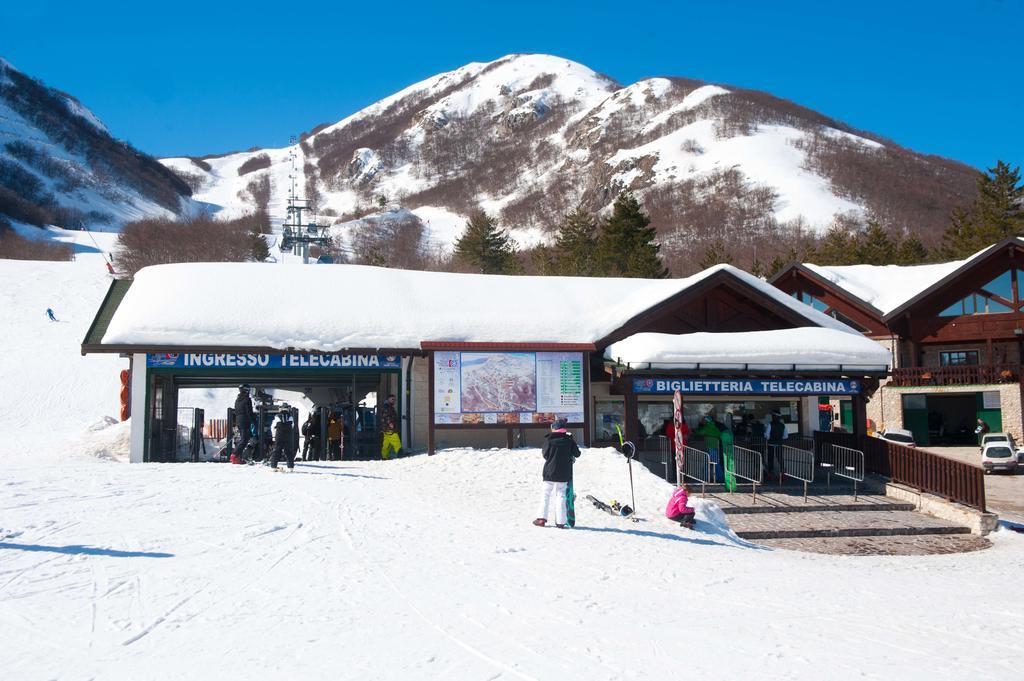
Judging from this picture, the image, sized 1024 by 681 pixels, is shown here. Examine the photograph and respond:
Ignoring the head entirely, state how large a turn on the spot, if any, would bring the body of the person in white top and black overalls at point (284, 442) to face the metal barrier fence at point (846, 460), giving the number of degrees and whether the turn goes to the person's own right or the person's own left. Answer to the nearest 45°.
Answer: approximately 90° to the person's own right

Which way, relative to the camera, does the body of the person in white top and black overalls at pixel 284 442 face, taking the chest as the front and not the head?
away from the camera

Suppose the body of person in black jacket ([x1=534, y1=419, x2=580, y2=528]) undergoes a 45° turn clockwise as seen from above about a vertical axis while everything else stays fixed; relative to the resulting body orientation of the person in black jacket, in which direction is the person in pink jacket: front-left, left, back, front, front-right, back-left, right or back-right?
front

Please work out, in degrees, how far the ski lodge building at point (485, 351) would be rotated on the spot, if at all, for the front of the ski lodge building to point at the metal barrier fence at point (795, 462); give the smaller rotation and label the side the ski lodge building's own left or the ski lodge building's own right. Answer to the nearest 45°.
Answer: approximately 90° to the ski lodge building's own left

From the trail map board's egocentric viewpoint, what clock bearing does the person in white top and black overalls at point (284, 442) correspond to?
The person in white top and black overalls is roughly at 2 o'clock from the trail map board.

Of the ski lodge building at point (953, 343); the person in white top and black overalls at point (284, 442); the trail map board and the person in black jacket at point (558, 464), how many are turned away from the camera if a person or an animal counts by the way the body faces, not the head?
2

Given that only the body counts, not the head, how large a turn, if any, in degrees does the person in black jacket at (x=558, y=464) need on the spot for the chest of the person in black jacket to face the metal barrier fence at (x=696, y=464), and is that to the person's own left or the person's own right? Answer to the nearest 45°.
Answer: approximately 45° to the person's own right

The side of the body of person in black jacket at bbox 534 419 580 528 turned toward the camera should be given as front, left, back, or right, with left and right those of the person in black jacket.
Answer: back

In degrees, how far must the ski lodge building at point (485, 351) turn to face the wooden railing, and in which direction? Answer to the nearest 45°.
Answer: approximately 90° to its left

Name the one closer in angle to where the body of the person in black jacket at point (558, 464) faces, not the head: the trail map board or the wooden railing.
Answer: the trail map board

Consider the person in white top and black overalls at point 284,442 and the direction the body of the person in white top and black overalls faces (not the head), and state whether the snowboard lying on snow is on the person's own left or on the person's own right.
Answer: on the person's own right

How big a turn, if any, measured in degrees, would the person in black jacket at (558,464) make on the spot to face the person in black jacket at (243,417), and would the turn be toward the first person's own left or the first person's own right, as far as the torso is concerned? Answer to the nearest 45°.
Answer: approximately 45° to the first person's own left

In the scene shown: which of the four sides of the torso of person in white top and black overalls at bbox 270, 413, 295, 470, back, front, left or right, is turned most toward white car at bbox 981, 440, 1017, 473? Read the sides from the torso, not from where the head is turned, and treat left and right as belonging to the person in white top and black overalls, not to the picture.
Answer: right

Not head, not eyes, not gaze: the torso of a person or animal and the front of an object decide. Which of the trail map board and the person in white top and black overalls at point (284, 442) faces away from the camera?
the person in white top and black overalls

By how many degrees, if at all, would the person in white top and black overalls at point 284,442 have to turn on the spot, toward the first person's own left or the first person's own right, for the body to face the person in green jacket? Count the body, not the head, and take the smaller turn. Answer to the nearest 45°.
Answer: approximately 90° to the first person's own right
